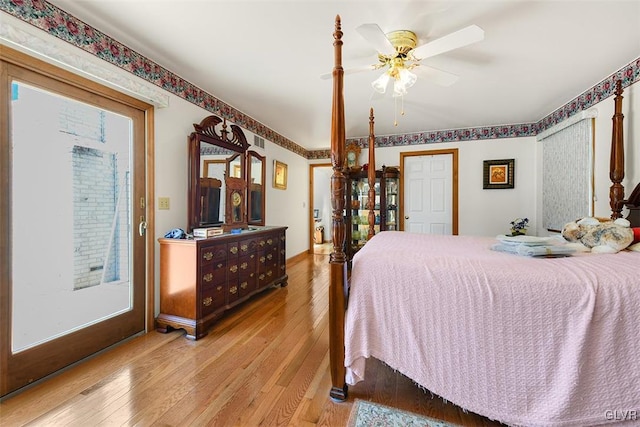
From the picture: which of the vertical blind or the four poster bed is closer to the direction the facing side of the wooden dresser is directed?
the four poster bed

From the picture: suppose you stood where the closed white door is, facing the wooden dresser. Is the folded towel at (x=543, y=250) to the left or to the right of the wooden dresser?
left

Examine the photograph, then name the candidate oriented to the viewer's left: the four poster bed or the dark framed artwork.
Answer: the four poster bed

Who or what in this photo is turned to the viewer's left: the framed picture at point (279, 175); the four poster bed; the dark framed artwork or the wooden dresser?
the four poster bed

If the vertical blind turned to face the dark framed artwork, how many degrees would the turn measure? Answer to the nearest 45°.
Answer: approximately 90° to its right

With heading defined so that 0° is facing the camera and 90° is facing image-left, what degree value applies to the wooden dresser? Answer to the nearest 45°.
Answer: approximately 315°

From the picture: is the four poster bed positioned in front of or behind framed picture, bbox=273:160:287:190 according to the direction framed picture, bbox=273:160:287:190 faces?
in front

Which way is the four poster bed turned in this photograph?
to the viewer's left

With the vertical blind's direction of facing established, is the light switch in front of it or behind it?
in front

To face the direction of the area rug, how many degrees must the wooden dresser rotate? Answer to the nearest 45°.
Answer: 0° — it already faces it

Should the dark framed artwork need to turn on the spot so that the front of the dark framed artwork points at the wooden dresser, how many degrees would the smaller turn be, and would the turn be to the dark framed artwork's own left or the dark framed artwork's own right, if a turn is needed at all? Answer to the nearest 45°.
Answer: approximately 45° to the dark framed artwork's own right

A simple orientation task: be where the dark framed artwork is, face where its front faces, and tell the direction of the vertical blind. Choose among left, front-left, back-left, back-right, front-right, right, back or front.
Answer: front-left

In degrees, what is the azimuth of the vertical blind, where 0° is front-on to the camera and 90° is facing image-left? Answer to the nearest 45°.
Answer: approximately 45°

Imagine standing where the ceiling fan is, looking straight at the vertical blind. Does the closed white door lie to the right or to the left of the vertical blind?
left
